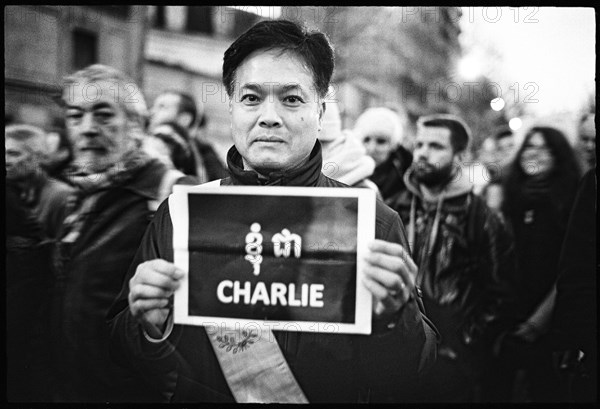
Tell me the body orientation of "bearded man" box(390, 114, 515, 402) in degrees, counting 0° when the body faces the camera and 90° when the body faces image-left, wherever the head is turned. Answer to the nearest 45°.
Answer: approximately 45°

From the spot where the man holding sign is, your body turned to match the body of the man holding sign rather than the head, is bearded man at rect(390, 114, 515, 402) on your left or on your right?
on your left

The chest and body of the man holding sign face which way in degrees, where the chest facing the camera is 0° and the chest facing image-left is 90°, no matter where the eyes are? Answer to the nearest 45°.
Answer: approximately 0°

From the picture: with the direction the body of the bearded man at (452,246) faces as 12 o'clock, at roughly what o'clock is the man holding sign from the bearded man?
The man holding sign is roughly at 1 o'clock from the bearded man.
